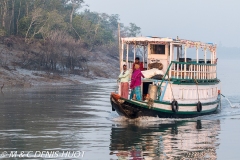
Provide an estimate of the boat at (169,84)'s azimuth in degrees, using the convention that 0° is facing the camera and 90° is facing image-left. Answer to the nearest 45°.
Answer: approximately 45°
